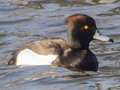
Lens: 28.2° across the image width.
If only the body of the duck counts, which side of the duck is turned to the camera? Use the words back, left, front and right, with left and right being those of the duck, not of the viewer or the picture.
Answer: right
